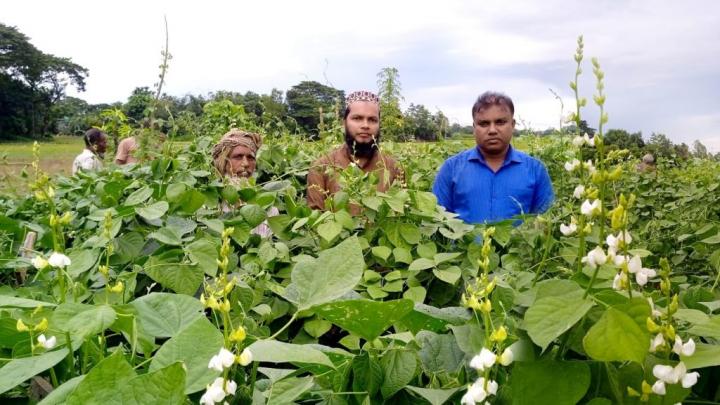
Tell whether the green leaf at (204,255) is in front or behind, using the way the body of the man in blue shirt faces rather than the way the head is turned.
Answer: in front

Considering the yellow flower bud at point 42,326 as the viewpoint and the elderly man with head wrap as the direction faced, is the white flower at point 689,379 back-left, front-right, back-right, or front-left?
back-right

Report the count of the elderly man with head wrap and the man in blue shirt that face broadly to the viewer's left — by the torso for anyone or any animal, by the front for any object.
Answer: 0

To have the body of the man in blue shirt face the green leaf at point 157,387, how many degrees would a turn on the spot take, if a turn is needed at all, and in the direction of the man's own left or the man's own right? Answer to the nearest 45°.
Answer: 0° — they already face it

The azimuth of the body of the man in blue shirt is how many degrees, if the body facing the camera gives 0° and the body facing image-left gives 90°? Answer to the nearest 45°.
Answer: approximately 0°

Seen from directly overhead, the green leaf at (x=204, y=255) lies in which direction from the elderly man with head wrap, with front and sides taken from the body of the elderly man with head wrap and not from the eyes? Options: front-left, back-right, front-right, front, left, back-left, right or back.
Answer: front-right

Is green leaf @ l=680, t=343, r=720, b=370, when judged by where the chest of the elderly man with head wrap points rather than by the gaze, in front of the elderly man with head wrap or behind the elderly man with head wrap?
in front

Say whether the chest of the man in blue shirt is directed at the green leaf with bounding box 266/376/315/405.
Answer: yes

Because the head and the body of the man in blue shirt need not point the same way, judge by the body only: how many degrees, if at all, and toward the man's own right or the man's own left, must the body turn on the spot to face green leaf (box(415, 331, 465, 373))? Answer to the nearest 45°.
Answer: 0° — they already face it

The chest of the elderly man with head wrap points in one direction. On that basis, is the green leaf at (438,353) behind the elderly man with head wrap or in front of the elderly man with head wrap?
in front

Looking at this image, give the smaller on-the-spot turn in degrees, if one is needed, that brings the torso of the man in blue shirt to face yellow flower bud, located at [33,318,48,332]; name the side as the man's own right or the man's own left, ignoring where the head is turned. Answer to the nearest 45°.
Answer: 0° — they already face it

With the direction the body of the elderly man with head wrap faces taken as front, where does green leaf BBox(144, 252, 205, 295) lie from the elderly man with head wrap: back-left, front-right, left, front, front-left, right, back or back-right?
front-right

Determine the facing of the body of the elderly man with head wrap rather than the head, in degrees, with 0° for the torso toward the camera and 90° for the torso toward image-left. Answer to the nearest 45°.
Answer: approximately 315°
